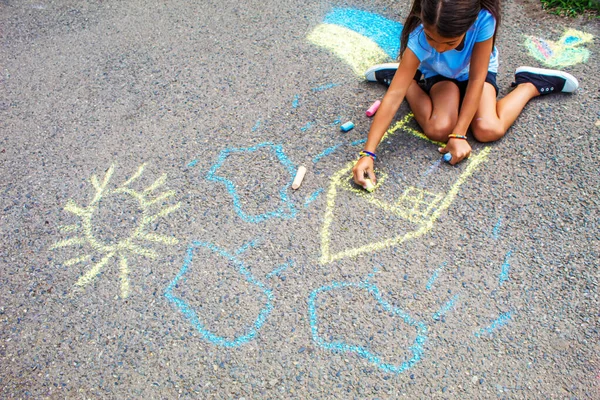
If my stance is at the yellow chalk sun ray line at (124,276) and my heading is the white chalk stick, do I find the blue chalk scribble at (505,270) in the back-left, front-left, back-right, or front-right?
front-right

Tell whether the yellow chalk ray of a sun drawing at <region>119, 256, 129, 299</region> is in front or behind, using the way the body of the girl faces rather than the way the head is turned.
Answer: in front

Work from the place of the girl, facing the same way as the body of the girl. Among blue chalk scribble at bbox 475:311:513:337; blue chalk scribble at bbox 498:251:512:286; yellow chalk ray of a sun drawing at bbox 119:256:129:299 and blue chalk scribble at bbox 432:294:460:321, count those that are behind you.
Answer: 0

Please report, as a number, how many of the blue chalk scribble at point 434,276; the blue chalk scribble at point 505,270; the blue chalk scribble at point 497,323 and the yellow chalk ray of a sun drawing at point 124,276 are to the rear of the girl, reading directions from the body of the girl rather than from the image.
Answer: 0

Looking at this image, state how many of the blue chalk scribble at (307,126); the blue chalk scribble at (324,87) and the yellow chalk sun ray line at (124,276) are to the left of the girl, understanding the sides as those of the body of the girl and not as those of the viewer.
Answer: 0

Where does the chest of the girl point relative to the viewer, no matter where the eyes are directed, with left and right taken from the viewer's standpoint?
facing the viewer

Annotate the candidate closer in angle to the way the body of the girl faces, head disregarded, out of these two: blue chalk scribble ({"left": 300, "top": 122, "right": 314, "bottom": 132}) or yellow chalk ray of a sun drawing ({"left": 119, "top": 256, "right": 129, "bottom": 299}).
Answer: the yellow chalk ray of a sun drawing

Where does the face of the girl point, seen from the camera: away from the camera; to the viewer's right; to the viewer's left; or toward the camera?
toward the camera

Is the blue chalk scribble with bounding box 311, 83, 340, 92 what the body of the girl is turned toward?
no

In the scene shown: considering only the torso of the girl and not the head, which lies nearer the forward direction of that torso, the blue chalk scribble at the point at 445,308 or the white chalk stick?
the blue chalk scribble

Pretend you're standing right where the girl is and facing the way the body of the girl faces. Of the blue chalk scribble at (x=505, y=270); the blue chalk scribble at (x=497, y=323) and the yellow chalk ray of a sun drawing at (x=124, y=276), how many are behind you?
0

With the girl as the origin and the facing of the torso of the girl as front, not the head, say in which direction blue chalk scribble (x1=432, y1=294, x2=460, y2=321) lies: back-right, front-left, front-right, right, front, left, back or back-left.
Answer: front

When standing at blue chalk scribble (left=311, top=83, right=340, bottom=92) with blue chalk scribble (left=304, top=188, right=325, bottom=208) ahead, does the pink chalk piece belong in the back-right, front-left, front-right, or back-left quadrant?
front-left

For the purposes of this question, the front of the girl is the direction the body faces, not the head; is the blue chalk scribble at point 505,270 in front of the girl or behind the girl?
in front

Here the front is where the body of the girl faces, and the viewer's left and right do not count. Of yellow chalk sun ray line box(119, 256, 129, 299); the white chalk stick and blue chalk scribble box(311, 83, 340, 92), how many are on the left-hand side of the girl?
0

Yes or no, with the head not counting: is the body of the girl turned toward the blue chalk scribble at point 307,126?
no

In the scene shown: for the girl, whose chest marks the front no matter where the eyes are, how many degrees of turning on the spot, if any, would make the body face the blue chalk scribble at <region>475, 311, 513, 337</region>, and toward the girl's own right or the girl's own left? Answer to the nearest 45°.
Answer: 0° — they already face it

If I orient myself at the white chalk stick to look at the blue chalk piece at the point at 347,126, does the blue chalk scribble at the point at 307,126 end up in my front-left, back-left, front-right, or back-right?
front-left

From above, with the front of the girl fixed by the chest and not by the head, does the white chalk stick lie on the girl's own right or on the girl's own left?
on the girl's own right

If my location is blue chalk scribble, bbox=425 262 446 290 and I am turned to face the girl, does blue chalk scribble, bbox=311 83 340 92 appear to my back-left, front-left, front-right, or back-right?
front-left

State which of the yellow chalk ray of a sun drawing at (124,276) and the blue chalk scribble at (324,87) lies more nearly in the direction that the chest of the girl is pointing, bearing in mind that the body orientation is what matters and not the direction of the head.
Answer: the yellow chalk ray of a sun drawing
